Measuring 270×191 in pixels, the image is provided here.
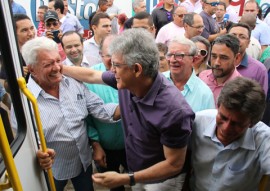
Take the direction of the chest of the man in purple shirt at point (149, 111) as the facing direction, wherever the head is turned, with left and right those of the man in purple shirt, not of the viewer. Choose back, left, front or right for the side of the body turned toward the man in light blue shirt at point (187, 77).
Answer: back

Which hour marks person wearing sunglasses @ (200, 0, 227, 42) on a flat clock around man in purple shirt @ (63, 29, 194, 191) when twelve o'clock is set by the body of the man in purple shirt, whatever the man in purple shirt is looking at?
The person wearing sunglasses is roughly at 5 o'clock from the man in purple shirt.

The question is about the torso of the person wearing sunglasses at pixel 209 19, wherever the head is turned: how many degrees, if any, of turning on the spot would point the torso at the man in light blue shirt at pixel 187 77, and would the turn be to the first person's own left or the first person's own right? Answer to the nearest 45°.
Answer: approximately 45° to the first person's own right

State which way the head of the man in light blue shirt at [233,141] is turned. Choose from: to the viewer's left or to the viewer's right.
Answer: to the viewer's left

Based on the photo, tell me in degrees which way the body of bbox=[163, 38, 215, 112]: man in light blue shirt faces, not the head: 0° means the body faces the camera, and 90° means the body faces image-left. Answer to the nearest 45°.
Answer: approximately 45°

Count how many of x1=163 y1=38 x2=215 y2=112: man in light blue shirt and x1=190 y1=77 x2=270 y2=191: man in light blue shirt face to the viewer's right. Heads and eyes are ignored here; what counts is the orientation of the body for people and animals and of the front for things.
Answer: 0

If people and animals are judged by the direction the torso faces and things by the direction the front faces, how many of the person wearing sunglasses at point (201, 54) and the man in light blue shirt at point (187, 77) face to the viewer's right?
0

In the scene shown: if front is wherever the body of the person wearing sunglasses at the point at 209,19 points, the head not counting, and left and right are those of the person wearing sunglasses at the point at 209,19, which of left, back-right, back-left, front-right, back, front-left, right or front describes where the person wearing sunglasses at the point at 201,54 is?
front-right

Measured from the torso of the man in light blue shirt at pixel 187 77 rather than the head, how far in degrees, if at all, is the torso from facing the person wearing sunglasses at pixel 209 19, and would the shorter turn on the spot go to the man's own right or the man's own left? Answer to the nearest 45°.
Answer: approximately 135° to the man's own right

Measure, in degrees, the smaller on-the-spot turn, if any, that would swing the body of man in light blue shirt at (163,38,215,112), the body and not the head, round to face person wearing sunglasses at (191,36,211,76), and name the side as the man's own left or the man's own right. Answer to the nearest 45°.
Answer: approximately 135° to the man's own right

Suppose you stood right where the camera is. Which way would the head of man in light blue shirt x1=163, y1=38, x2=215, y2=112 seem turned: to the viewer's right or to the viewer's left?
to the viewer's left
